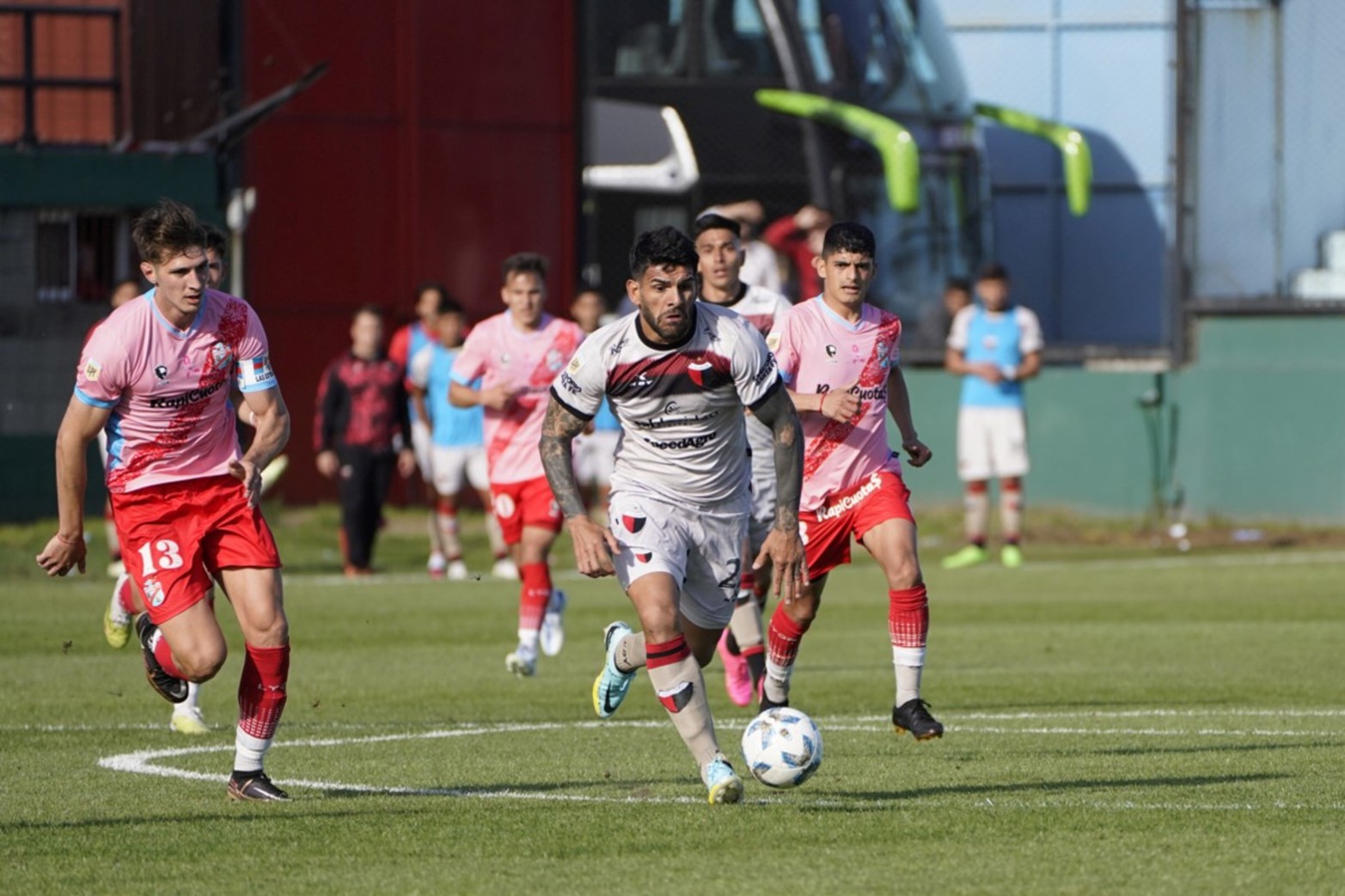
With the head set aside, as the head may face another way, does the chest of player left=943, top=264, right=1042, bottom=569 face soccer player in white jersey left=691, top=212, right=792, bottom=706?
yes

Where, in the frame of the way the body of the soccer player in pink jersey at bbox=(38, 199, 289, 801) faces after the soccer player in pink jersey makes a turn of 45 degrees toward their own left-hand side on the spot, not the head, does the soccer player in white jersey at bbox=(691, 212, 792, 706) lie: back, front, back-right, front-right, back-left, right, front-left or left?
front-left

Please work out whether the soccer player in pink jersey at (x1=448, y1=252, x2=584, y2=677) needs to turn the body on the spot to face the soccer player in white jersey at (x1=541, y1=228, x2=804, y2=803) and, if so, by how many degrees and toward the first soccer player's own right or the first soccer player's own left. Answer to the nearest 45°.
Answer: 0° — they already face them

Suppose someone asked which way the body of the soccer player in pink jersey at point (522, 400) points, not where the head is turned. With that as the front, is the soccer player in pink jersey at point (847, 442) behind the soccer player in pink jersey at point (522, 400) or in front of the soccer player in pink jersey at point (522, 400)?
in front

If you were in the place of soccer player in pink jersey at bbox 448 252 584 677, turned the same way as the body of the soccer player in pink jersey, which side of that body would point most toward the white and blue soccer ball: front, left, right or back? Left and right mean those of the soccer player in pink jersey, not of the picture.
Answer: front

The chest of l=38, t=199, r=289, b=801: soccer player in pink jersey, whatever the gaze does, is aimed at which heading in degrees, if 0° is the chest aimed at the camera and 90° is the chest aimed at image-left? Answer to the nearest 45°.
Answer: approximately 315°

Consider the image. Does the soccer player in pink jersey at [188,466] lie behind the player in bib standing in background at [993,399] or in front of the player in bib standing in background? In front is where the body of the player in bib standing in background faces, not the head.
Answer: in front

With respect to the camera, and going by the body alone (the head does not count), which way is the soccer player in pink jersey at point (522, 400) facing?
toward the camera

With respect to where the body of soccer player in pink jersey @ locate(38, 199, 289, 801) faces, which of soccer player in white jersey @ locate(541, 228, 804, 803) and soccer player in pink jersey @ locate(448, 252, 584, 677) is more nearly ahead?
the soccer player in white jersey

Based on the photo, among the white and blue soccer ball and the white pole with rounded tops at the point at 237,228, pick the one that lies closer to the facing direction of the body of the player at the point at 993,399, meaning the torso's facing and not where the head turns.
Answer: the white and blue soccer ball

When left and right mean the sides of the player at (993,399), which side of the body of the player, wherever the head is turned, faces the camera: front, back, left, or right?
front

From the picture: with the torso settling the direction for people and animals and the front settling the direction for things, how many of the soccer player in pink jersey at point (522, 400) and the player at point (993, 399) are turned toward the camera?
2
